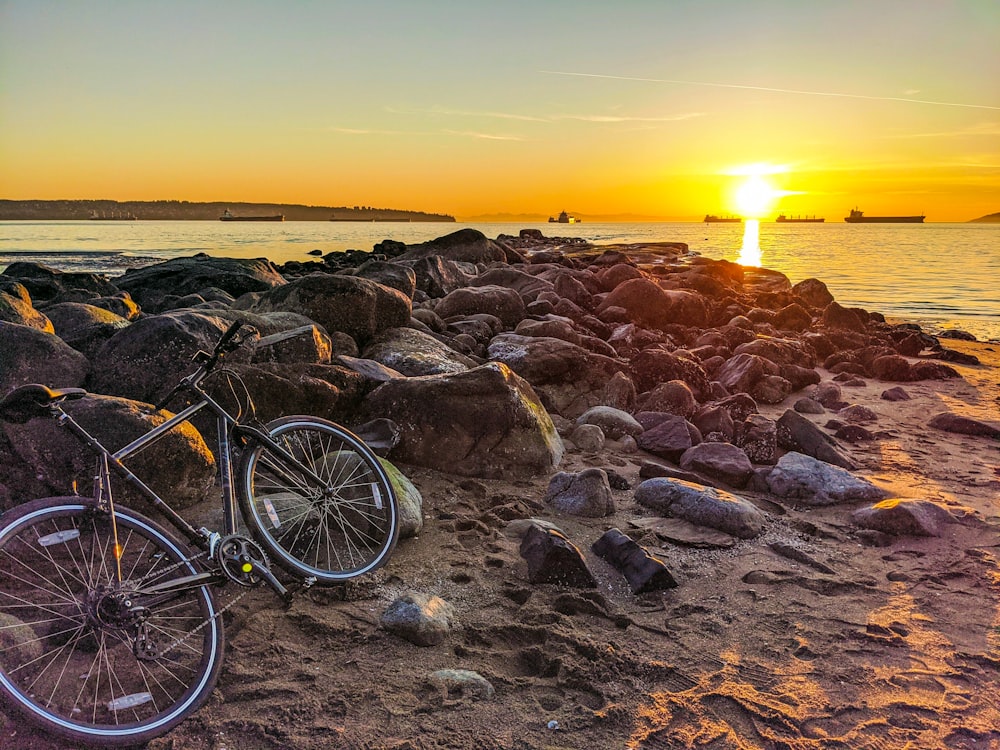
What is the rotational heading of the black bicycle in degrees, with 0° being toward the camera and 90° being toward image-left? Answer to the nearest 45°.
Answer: approximately 225°

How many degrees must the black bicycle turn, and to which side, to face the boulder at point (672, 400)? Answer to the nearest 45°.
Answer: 0° — it already faces it

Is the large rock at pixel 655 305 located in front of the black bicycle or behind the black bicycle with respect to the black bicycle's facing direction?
in front

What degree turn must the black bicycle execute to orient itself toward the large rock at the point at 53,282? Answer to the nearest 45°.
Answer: approximately 45° to its left

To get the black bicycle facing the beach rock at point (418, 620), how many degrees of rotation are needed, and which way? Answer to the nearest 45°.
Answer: approximately 45° to its right

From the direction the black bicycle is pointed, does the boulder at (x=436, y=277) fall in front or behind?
in front

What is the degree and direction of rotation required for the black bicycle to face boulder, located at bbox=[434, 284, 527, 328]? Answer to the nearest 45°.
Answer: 0° — it already faces it

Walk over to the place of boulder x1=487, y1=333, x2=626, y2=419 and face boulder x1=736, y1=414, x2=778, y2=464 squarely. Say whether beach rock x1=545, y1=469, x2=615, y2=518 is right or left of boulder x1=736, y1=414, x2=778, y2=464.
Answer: right

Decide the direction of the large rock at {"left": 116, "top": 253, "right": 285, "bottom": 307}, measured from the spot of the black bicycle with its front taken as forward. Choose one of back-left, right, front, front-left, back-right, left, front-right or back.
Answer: front-left

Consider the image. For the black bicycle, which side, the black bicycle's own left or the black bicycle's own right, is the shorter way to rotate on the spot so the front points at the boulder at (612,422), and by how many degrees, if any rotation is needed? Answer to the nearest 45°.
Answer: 0° — it already faces it
